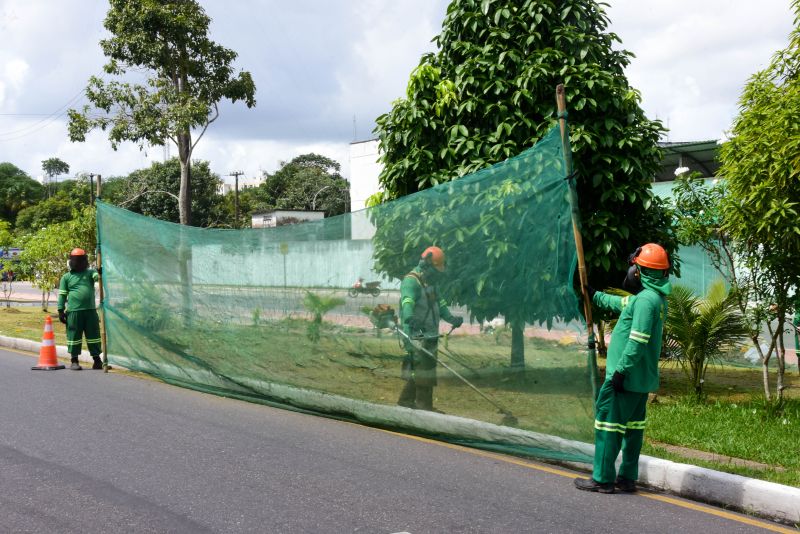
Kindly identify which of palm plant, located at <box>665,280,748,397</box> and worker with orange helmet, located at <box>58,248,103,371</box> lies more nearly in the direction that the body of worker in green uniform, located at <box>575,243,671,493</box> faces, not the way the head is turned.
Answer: the worker with orange helmet

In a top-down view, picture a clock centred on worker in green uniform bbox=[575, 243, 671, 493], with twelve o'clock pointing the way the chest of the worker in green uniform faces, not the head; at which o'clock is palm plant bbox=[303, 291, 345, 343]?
The palm plant is roughly at 1 o'clock from the worker in green uniform.

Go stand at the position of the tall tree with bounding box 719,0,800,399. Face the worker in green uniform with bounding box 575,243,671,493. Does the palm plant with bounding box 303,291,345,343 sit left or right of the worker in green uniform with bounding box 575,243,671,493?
right

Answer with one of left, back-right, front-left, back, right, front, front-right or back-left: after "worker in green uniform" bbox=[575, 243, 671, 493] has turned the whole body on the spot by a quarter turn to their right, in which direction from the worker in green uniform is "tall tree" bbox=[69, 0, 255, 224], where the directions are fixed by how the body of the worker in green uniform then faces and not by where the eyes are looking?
front-left

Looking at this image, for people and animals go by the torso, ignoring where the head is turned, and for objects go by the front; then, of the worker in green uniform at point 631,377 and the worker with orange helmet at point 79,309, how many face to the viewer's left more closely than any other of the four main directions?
1

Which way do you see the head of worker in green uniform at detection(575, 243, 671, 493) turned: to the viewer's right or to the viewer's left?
to the viewer's left

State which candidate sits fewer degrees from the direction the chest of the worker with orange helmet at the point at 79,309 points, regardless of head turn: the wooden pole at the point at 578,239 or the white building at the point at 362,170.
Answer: the wooden pole

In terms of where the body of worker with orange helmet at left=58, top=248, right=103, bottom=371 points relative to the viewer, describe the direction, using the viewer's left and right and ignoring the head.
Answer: facing the viewer

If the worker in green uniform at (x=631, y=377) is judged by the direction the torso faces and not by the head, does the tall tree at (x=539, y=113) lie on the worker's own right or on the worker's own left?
on the worker's own right

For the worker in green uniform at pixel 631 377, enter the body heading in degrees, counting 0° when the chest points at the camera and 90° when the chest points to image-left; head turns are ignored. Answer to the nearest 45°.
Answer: approximately 90°

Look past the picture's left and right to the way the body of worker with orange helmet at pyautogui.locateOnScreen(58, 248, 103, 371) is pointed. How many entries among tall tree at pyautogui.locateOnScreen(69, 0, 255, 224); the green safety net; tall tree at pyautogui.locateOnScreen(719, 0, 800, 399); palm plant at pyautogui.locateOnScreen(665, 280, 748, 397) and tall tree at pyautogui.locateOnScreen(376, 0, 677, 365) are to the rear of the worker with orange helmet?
1

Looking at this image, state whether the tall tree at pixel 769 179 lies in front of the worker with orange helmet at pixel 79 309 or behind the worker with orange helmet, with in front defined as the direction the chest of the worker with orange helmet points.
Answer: in front

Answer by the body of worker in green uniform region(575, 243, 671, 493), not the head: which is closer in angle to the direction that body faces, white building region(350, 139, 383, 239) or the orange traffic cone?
the orange traffic cone

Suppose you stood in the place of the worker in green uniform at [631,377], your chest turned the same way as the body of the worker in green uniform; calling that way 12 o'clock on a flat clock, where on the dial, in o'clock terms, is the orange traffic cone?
The orange traffic cone is roughly at 1 o'clock from the worker in green uniform.
